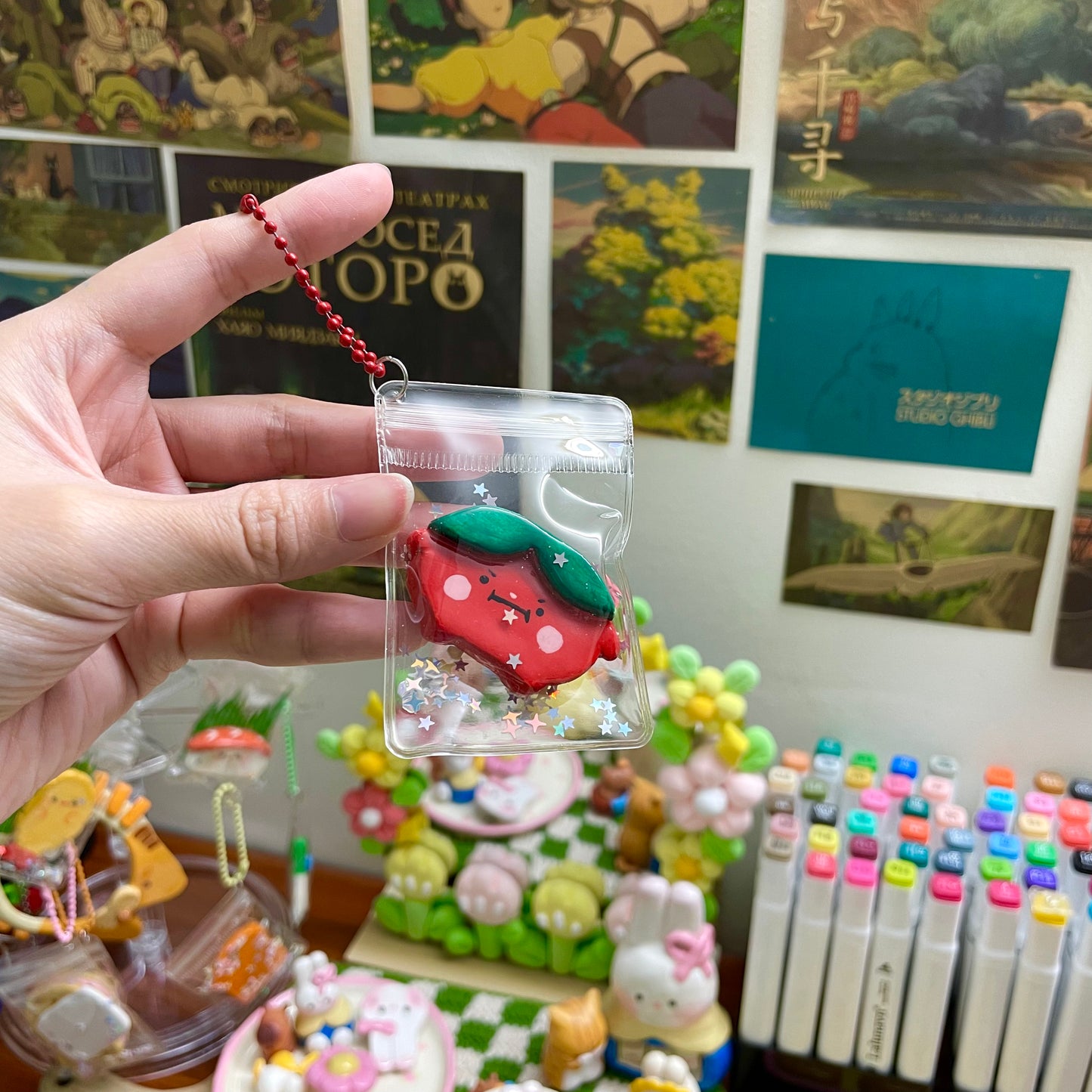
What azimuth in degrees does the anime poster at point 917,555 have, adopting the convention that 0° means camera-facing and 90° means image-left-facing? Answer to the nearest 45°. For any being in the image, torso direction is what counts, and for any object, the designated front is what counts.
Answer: approximately 0°

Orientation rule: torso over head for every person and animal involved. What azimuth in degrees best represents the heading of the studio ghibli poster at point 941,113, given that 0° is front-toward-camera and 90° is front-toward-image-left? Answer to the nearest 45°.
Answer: approximately 0°

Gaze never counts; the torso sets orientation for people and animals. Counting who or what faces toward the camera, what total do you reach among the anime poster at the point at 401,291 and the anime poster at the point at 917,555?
2
